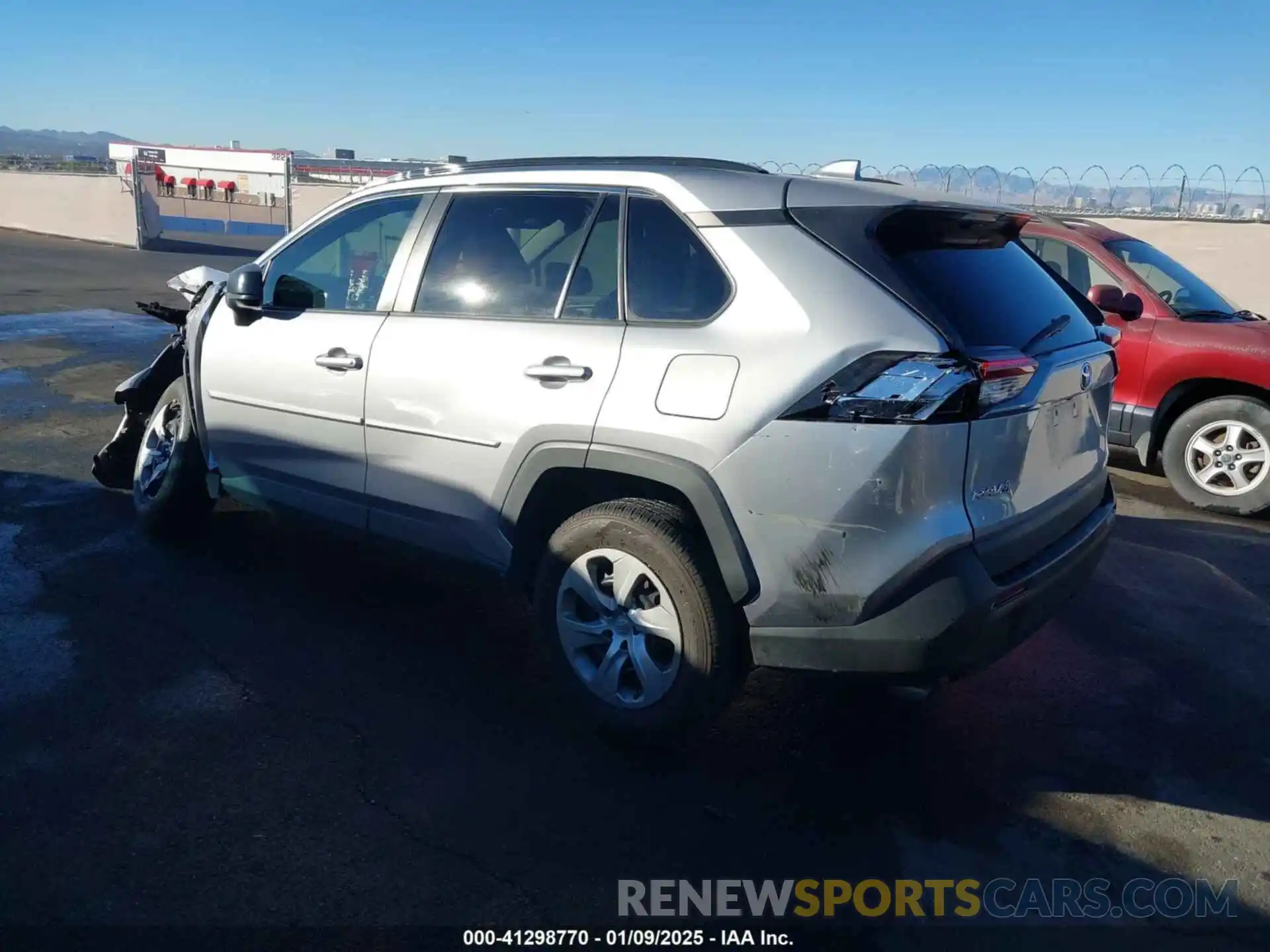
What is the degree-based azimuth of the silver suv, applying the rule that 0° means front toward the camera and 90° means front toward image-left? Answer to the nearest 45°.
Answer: approximately 135°

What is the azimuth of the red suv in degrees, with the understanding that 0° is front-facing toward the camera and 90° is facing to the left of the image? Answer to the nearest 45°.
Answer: approximately 315°

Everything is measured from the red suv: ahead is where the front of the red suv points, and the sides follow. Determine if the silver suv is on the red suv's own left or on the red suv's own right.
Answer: on the red suv's own right

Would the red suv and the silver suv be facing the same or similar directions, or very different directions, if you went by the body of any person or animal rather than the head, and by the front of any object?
very different directions

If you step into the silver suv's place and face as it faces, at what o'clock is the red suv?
The red suv is roughly at 3 o'clock from the silver suv.
